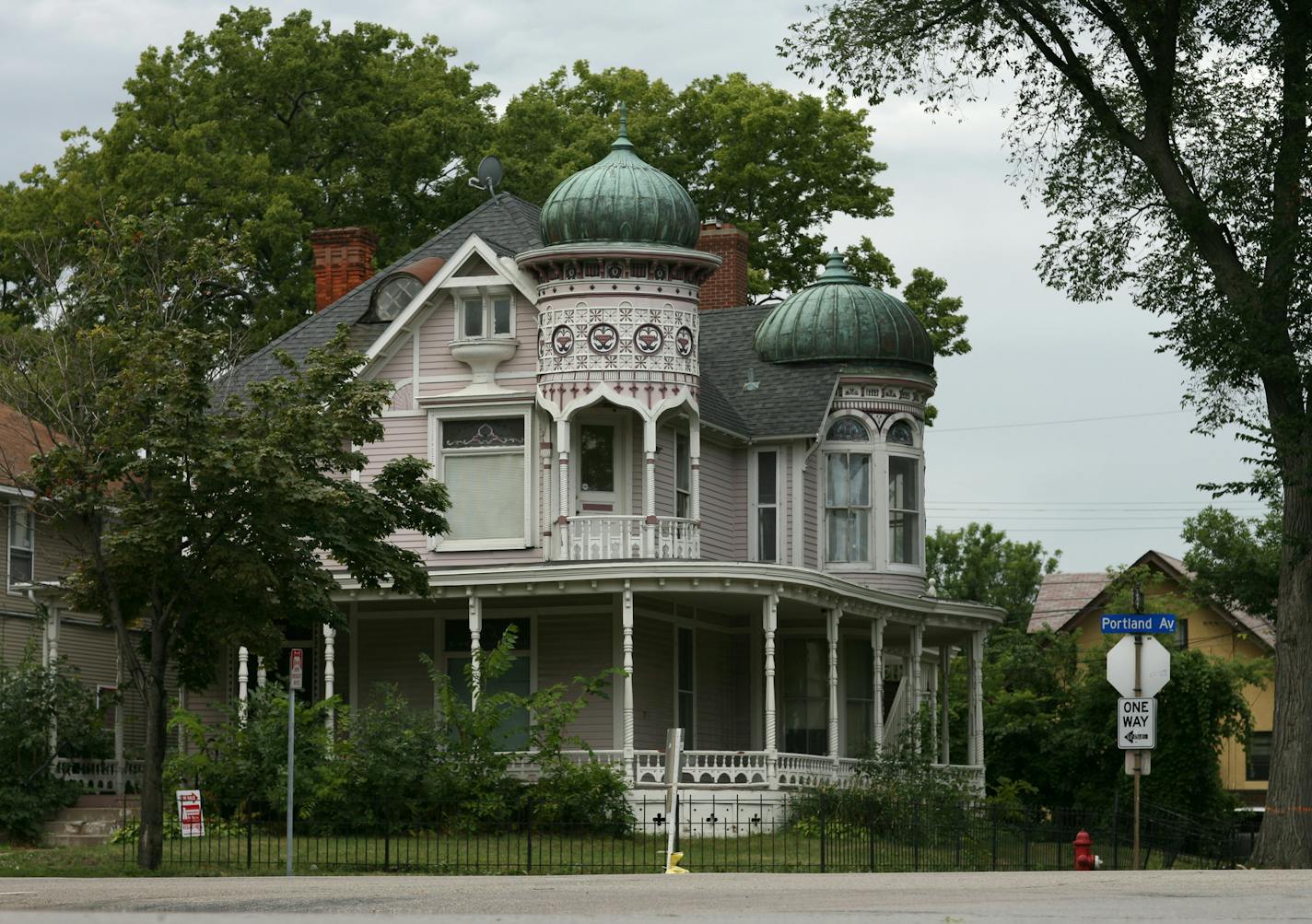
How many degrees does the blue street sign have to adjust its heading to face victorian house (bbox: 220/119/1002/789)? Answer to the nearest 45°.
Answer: approximately 135° to its right

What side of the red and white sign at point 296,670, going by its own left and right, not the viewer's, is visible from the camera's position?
front

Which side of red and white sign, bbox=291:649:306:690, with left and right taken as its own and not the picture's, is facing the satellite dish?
back

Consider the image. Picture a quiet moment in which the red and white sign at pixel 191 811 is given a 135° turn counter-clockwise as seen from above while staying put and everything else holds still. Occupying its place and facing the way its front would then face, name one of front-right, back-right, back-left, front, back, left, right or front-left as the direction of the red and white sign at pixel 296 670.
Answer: right

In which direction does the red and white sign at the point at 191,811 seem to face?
toward the camera

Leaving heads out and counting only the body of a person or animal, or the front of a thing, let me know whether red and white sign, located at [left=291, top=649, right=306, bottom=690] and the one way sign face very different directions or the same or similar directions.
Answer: same or similar directions

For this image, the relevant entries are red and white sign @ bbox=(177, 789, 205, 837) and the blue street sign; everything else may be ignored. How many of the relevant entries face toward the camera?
2

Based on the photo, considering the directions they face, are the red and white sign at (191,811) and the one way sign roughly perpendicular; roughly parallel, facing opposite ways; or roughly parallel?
roughly parallel

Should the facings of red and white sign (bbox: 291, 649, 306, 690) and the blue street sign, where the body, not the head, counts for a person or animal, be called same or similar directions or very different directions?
same or similar directions

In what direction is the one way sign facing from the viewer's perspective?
toward the camera
